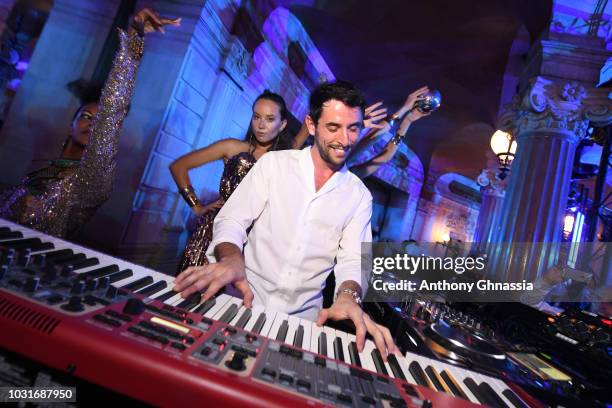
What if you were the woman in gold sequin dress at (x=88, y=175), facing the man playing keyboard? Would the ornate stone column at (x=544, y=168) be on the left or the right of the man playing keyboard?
left

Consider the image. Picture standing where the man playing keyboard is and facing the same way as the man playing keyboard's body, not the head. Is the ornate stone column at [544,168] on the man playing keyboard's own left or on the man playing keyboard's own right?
on the man playing keyboard's own left

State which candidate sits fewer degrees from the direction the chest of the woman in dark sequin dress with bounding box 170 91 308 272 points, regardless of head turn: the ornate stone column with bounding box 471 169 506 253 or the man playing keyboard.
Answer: the man playing keyboard

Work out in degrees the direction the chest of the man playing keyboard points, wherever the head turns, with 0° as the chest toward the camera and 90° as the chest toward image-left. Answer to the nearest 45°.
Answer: approximately 0°

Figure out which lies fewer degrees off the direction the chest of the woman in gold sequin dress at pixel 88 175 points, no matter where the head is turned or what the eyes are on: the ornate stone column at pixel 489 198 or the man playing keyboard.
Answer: the man playing keyboard

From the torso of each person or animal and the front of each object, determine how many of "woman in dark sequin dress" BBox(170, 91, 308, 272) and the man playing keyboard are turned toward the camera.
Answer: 2

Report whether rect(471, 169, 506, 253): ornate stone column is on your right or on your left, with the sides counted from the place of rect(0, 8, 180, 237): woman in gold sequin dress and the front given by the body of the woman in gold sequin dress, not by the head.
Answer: on your left

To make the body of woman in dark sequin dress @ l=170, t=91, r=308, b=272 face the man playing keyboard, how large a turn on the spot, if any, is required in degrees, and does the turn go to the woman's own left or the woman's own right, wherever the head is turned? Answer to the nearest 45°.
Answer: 0° — they already face them

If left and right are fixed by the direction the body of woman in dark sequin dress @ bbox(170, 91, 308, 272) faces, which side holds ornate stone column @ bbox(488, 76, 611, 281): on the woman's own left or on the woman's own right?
on the woman's own left

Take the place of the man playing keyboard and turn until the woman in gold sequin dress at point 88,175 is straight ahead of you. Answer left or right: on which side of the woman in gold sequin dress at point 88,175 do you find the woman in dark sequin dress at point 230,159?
right
